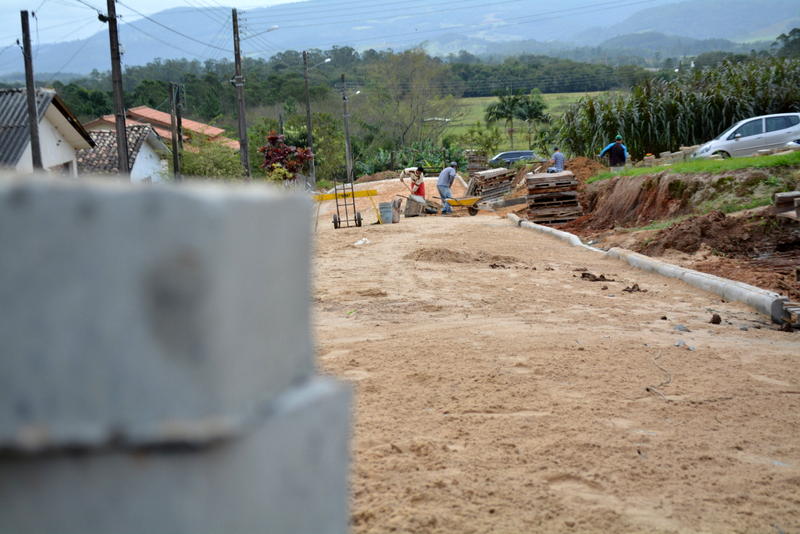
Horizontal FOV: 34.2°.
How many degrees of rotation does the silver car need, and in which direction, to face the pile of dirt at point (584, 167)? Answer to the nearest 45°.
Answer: approximately 45° to its right

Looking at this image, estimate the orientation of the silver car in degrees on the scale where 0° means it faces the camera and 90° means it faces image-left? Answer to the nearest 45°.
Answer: approximately 90°

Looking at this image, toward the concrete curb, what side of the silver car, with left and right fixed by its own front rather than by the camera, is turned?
left

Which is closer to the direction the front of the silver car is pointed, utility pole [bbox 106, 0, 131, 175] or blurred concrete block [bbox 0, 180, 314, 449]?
the utility pole

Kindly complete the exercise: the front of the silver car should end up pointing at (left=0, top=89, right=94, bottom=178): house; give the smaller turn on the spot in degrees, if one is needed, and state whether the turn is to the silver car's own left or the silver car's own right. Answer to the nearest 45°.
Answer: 0° — it already faces it

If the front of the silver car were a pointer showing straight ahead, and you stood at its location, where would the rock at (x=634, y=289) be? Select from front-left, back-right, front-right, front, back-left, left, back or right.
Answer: left

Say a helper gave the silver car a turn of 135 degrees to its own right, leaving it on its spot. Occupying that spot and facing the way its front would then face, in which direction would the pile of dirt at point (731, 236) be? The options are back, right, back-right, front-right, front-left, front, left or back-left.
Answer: back-right

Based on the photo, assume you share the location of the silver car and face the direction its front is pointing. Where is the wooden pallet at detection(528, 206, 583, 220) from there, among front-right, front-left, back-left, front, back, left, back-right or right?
front-left

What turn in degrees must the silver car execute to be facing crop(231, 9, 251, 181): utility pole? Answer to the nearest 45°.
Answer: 0° — it already faces it

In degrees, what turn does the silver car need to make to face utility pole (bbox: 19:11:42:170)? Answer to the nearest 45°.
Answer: approximately 45° to its left

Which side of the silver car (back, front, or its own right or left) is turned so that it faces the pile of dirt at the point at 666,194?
left

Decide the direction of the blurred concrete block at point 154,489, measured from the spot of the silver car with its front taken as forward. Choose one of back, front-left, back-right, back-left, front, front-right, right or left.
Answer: left
